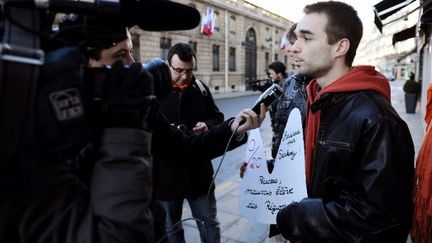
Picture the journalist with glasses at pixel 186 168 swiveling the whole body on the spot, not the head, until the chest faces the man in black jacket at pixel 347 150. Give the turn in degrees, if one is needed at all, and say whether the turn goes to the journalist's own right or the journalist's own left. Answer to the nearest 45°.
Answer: approximately 45° to the journalist's own left

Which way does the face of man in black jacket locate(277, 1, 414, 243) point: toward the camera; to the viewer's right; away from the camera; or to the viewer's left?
to the viewer's left

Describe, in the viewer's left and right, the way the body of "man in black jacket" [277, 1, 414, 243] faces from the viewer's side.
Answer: facing to the left of the viewer

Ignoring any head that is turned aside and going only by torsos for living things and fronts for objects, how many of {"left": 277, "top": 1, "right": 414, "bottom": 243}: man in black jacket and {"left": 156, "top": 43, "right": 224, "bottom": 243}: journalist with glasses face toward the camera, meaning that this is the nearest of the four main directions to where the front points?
1
